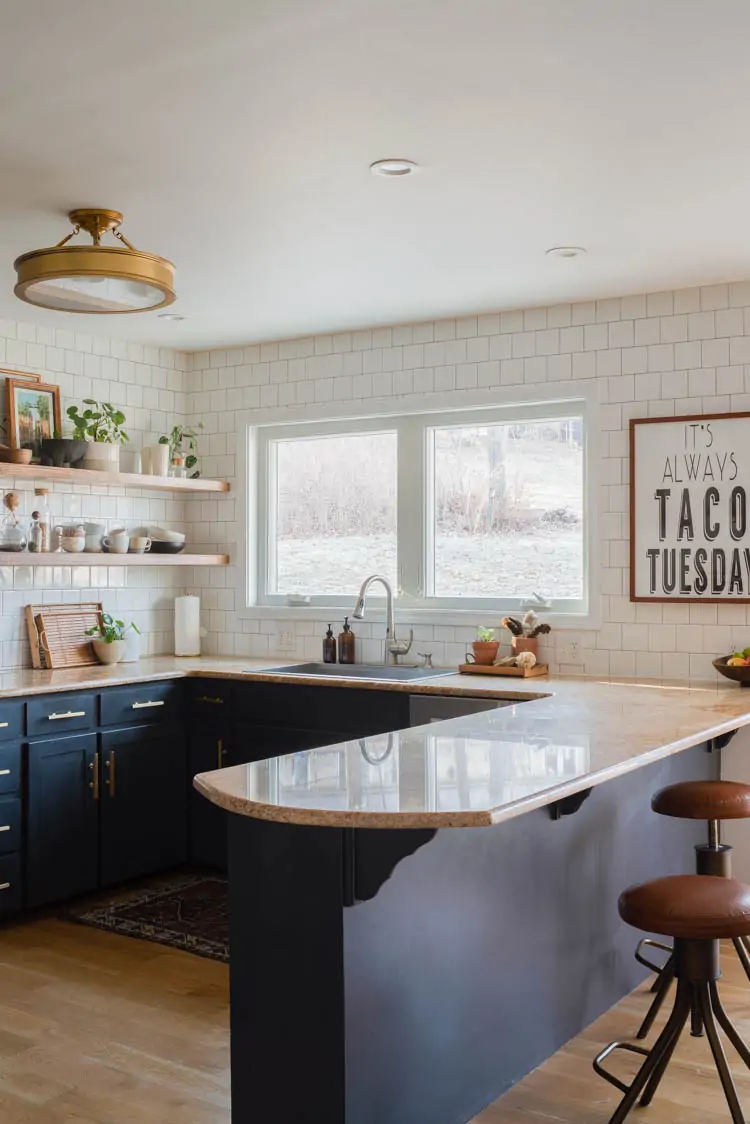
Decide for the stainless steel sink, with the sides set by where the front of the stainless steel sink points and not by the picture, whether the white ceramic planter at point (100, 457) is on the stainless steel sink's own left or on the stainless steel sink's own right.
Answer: on the stainless steel sink's own right

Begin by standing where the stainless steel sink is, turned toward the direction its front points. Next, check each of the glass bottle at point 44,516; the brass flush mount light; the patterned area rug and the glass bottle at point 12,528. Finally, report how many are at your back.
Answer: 0

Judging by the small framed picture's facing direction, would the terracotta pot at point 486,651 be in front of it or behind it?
in front

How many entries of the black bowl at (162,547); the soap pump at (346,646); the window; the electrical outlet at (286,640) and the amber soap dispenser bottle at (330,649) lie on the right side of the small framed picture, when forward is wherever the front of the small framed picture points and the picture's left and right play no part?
0

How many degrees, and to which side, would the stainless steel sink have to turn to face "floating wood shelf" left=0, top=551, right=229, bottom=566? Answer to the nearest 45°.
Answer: approximately 45° to its right

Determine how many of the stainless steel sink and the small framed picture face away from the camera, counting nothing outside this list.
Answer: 0

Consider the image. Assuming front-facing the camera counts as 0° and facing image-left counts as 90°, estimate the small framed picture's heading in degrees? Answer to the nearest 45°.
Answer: approximately 315°

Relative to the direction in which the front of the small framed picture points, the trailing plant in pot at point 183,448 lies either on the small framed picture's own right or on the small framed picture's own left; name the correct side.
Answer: on the small framed picture's own left

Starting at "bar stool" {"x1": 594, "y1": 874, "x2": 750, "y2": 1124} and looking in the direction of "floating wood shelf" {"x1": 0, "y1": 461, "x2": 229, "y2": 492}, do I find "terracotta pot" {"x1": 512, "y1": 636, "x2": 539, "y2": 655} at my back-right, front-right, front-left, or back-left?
front-right

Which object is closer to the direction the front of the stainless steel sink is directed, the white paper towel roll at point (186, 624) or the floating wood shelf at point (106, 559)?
the floating wood shelf

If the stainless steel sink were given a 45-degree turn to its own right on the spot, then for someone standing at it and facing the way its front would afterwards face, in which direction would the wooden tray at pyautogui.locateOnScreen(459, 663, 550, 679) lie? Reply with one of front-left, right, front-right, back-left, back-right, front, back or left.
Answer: back-left

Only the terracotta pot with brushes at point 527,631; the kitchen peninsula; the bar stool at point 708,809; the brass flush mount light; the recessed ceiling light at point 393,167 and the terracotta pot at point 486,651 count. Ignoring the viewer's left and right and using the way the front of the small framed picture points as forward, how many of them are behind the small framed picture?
0

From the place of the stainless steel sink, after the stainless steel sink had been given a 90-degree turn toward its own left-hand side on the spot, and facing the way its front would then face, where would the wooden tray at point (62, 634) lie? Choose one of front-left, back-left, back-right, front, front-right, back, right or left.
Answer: back-right

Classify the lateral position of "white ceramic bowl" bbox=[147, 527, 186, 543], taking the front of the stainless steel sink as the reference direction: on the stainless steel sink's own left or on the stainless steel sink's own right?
on the stainless steel sink's own right
